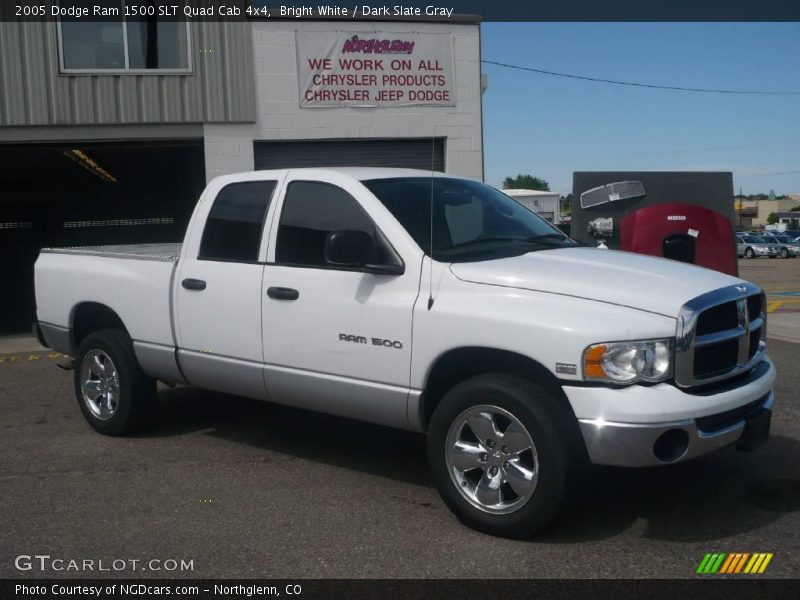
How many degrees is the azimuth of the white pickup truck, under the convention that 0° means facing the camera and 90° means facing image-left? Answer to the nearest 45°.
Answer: approximately 315°

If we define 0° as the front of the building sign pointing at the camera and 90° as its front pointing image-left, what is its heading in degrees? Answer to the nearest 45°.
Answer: approximately 0°

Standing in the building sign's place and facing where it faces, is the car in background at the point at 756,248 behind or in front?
behind

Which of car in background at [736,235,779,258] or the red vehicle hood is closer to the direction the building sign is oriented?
the red vehicle hood

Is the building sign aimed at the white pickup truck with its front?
yes

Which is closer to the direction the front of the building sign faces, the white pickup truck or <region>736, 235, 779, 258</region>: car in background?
the white pickup truck

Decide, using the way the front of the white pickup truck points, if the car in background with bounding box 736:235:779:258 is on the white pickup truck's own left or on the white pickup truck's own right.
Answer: on the white pickup truck's own left
